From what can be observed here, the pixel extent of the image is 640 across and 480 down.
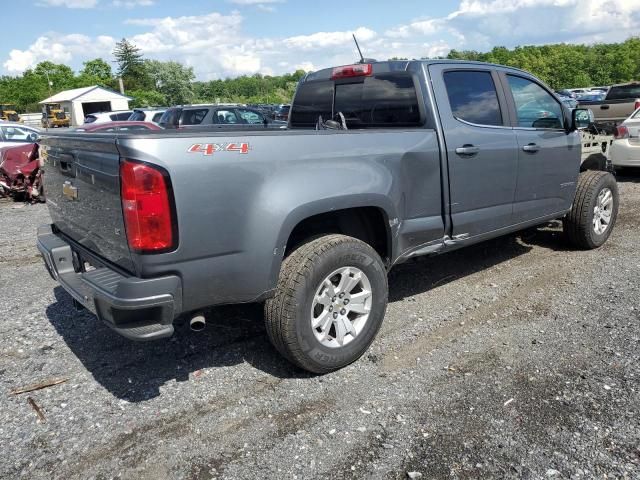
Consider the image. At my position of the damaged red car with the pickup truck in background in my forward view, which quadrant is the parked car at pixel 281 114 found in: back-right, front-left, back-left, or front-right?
front-left

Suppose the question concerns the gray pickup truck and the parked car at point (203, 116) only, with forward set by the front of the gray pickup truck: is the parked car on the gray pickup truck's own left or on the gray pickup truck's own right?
on the gray pickup truck's own left

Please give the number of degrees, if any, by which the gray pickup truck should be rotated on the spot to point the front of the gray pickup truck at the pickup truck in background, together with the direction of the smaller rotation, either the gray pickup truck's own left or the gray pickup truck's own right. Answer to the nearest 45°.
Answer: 0° — it already faces it

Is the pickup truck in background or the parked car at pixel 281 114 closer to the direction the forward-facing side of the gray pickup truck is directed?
the pickup truck in background

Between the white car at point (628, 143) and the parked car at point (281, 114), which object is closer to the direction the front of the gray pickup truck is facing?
the white car

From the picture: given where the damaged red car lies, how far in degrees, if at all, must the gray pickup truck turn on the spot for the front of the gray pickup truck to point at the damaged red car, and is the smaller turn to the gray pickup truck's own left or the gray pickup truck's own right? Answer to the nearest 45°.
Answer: approximately 90° to the gray pickup truck's own left

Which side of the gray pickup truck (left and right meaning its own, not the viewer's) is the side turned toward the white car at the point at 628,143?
front

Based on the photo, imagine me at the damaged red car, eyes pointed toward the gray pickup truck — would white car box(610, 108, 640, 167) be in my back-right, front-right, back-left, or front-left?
front-left

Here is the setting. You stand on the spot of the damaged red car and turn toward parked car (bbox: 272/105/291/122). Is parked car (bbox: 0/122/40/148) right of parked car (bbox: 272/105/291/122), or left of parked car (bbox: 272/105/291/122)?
left

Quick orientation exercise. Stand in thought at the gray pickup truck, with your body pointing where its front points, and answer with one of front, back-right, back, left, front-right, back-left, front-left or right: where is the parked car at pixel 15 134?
left

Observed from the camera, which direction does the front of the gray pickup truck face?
facing away from the viewer and to the right of the viewer

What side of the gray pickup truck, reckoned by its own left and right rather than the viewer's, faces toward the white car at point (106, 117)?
left

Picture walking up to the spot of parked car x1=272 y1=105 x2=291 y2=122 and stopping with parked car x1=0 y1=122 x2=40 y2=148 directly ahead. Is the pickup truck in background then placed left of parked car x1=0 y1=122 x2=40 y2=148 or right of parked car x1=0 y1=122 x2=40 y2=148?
left

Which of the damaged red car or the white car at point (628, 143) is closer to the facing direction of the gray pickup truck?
the white car
